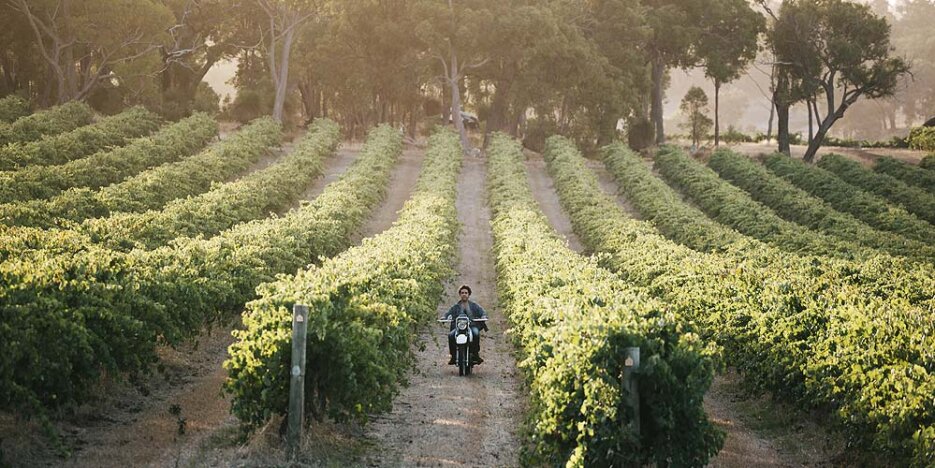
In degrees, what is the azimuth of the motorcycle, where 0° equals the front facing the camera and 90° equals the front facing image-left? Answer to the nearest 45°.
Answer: approximately 0°

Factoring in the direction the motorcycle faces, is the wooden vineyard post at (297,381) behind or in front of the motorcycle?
in front

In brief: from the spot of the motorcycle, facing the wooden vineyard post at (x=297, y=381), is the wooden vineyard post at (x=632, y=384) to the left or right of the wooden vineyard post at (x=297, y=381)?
left

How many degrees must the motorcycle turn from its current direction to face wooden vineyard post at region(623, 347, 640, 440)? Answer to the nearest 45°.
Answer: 0° — it already faces it
